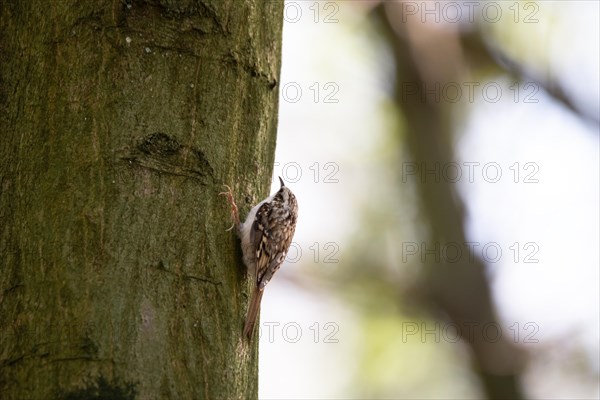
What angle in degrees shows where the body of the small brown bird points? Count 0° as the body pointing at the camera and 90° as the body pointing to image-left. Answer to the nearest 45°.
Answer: approximately 90°
